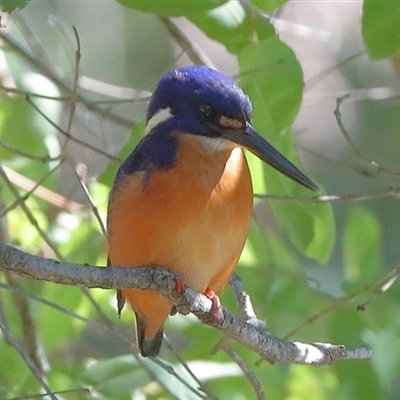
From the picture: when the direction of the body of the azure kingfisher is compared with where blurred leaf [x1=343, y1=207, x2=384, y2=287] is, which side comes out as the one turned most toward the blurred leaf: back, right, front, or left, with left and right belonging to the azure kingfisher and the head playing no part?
left

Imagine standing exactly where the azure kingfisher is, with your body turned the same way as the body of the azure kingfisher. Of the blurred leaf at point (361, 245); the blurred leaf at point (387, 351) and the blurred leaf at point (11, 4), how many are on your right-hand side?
1

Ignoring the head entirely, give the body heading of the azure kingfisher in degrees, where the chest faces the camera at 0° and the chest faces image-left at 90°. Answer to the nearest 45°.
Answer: approximately 315°

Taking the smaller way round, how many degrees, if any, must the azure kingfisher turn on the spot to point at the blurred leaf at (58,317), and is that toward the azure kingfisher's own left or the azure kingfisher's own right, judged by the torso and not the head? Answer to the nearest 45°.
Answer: approximately 180°

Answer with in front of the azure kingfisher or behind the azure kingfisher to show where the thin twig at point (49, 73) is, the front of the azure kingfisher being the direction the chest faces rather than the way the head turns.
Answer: behind
